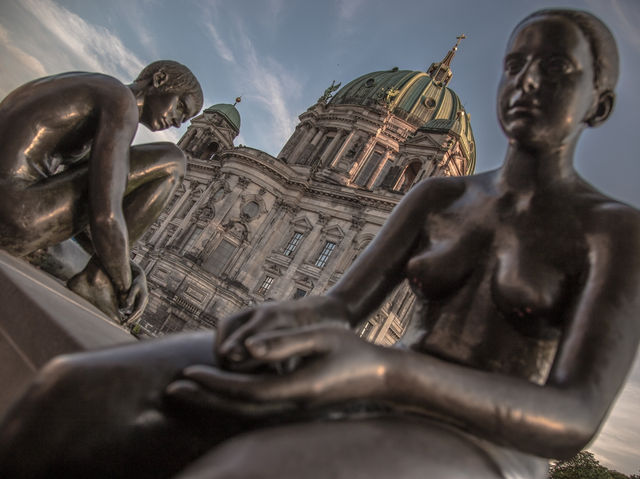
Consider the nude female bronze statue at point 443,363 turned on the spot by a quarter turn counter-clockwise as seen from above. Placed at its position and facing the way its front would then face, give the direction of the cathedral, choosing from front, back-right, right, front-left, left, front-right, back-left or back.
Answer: back-left

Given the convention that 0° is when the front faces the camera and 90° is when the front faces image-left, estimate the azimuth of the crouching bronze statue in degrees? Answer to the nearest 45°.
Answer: approximately 270°

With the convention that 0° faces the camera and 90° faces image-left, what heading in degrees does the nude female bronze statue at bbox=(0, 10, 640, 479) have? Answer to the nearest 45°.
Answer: approximately 45°
